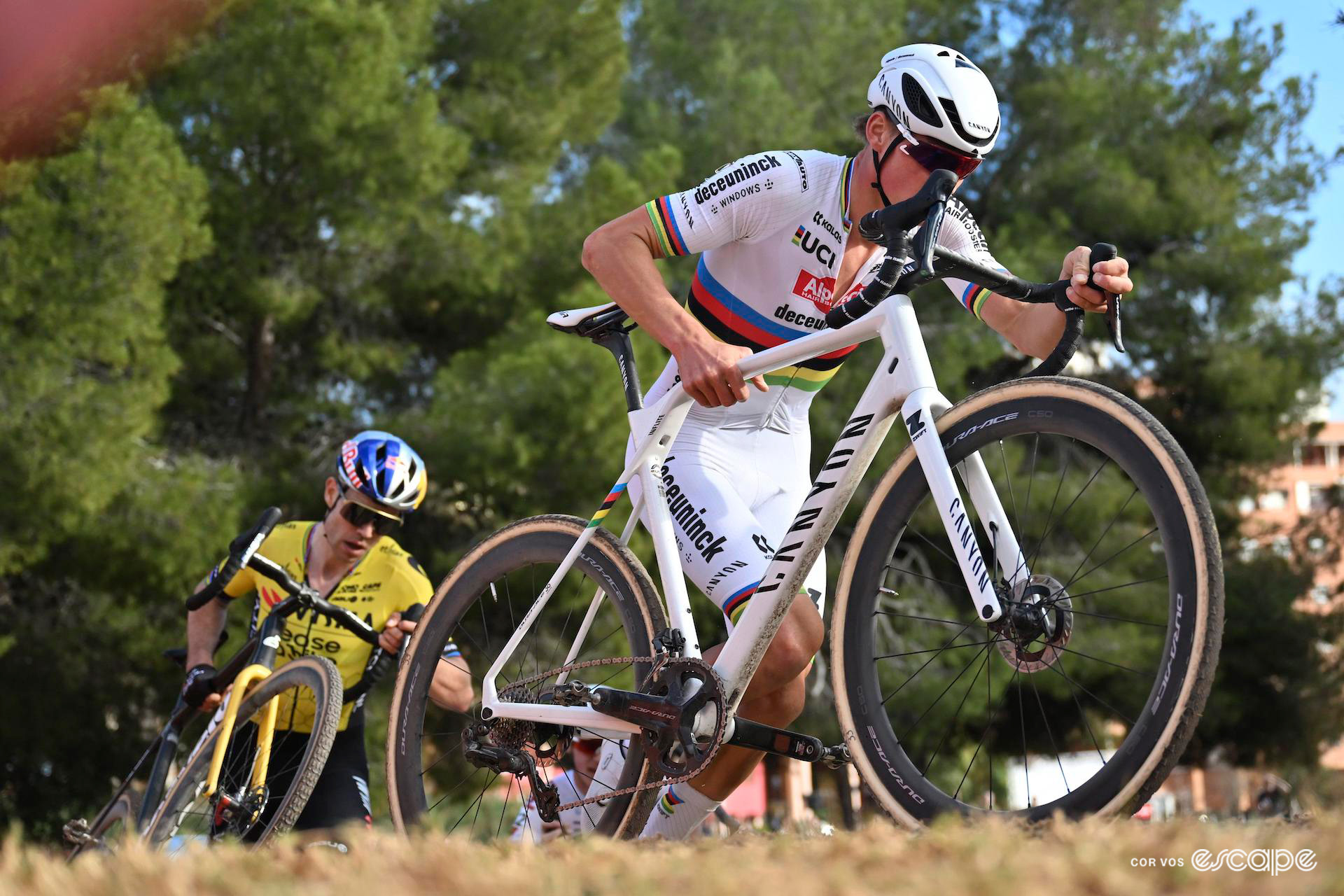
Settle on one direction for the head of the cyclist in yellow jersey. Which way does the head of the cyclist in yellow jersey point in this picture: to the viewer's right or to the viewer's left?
to the viewer's right

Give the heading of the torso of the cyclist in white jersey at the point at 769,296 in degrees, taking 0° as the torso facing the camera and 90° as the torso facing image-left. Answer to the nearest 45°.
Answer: approximately 315°

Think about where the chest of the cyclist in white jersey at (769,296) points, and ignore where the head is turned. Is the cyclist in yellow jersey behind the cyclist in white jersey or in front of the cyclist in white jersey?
behind

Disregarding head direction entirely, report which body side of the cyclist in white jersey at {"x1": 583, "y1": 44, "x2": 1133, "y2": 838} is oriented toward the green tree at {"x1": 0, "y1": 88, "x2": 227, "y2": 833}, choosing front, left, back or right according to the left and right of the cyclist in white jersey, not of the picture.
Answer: back

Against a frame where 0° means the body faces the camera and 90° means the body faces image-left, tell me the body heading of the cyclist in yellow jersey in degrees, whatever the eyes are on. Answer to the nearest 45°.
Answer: approximately 0°

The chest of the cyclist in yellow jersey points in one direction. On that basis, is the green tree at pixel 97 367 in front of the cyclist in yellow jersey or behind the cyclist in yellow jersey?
behind
